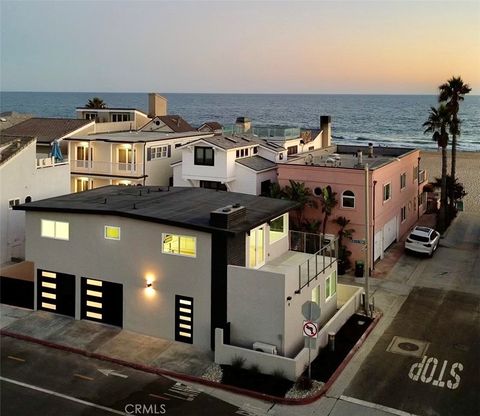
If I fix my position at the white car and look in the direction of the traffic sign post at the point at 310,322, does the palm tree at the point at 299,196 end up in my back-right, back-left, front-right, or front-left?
front-right

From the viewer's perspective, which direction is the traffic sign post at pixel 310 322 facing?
toward the camera

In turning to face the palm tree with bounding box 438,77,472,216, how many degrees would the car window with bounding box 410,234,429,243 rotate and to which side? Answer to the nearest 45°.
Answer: approximately 135° to its right

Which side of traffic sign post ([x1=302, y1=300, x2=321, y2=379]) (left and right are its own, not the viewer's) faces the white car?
back

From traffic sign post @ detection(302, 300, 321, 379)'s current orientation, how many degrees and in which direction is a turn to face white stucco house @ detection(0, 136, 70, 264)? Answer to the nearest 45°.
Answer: approximately 135° to its right

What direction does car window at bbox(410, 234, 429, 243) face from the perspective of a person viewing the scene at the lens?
facing the viewer and to the left of the viewer

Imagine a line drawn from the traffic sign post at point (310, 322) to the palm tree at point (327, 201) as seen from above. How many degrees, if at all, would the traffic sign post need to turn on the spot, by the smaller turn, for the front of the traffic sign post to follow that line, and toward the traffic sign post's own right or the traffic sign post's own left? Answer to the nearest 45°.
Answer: approximately 180°

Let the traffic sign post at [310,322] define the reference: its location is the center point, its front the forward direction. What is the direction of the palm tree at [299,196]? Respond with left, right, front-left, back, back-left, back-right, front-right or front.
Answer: back
